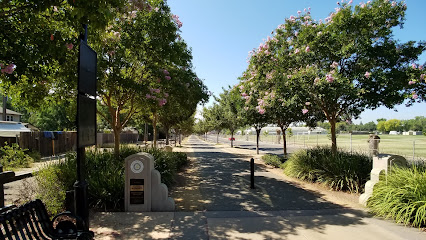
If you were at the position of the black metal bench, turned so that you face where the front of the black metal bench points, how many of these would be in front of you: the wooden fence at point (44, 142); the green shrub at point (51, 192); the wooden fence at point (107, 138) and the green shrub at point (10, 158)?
0

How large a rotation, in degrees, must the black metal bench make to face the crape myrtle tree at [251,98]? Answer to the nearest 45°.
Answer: approximately 90° to its left

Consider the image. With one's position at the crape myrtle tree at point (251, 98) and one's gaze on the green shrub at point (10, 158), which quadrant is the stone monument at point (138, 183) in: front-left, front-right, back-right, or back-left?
front-left

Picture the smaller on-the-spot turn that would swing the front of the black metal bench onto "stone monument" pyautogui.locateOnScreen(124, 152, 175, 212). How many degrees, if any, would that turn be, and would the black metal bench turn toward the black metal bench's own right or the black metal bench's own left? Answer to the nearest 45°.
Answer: approximately 90° to the black metal bench's own left

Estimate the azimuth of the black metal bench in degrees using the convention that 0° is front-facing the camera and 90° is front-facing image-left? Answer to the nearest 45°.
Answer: approximately 315°

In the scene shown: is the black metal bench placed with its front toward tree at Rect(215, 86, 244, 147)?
no

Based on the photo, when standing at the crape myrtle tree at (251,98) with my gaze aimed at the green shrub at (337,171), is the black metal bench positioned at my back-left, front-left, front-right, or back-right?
front-right

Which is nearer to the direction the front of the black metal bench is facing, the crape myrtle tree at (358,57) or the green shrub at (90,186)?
the crape myrtle tree

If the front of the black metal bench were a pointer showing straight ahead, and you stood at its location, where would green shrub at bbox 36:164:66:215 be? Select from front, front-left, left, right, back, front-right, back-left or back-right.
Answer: back-left

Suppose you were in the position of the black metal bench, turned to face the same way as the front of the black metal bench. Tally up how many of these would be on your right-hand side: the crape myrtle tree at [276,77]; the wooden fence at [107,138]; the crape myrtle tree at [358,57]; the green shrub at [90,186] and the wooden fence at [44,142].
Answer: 0

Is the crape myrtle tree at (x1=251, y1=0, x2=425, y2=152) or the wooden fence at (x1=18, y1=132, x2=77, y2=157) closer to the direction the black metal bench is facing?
the crape myrtle tree

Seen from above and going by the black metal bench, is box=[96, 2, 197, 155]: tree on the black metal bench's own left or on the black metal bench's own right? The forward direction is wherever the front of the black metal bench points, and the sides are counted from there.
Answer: on the black metal bench's own left
